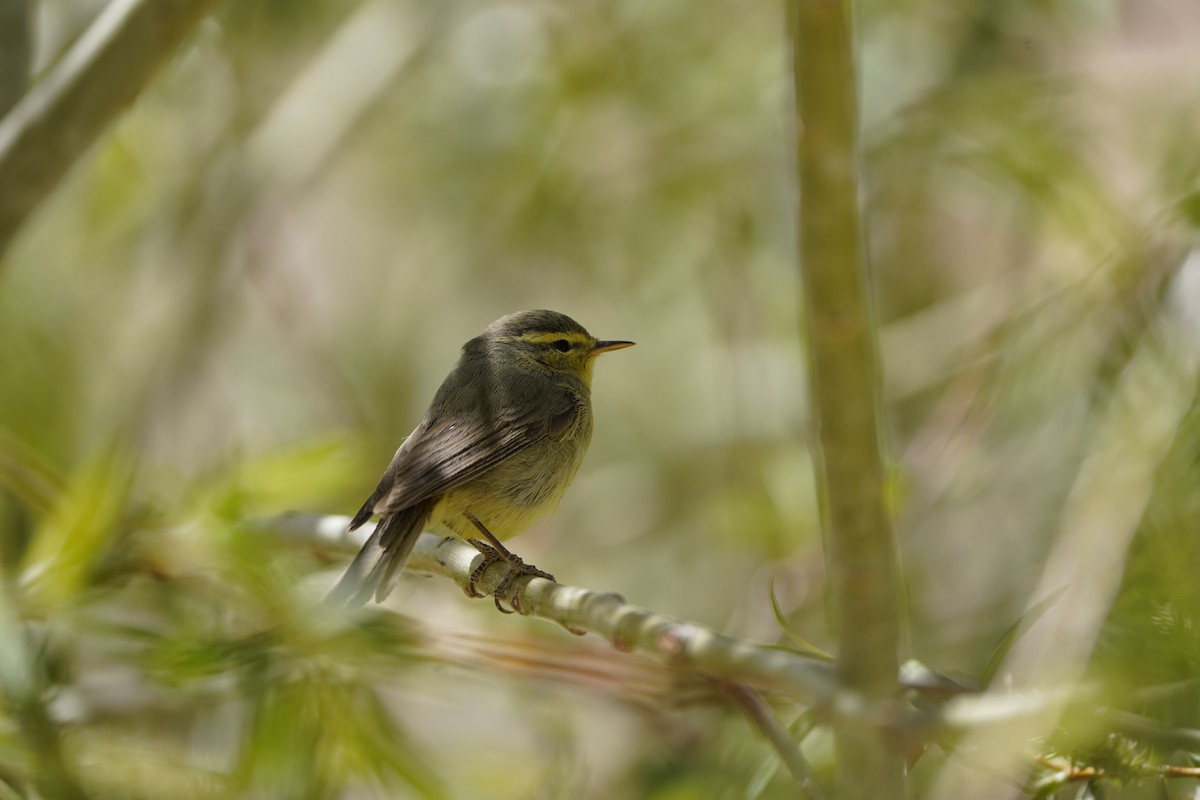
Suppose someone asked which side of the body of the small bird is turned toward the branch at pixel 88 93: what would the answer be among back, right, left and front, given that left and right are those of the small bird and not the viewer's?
back

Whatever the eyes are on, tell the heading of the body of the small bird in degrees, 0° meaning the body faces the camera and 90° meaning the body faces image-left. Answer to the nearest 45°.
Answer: approximately 270°

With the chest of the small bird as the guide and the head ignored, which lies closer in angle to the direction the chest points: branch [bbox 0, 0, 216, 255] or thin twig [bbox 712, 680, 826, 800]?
the thin twig
